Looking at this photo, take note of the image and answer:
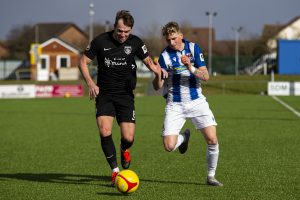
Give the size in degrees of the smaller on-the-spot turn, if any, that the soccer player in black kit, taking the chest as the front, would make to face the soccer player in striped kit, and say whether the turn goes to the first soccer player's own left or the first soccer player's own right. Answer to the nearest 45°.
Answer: approximately 90° to the first soccer player's own left

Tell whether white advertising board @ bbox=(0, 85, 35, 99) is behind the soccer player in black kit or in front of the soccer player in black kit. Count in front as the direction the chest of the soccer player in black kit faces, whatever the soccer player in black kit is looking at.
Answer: behind

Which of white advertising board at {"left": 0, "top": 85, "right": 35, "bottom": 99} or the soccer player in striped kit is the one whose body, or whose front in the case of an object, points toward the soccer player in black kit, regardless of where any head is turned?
the white advertising board

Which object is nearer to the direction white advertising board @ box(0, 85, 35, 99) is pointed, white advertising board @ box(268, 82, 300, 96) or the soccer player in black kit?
the soccer player in black kit

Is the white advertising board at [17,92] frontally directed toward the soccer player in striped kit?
yes

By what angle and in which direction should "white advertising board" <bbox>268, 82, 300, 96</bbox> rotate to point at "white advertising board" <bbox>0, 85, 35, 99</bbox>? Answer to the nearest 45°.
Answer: approximately 90° to its right

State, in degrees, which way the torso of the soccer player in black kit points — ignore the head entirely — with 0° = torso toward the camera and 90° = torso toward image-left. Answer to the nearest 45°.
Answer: approximately 0°
